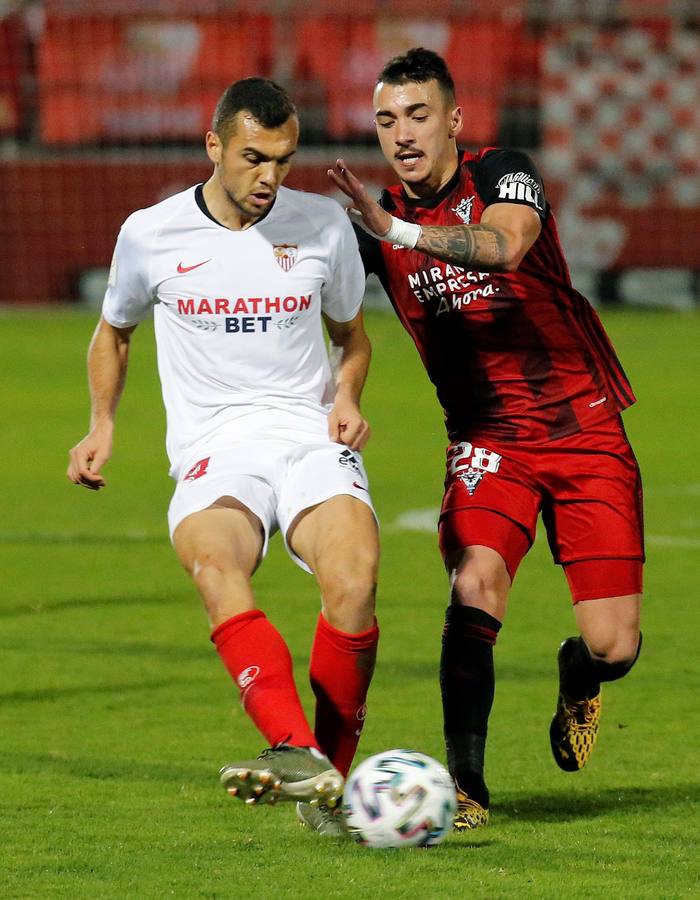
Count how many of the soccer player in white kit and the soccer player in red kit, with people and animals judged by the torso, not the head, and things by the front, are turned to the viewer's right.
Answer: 0

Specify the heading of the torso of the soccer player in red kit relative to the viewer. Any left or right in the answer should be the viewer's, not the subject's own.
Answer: facing the viewer and to the left of the viewer

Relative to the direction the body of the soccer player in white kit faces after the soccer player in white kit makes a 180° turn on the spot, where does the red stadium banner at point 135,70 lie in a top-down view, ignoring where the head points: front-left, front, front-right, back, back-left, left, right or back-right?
front

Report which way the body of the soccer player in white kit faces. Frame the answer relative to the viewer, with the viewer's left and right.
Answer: facing the viewer

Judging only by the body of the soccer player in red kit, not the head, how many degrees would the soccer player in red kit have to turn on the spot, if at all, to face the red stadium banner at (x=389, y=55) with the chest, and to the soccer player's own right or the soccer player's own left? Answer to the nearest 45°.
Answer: approximately 135° to the soccer player's own right

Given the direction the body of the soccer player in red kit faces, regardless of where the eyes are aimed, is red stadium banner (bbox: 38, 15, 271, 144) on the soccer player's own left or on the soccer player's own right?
on the soccer player's own right

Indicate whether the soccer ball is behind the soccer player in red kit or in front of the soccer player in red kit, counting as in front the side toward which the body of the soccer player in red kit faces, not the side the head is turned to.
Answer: in front

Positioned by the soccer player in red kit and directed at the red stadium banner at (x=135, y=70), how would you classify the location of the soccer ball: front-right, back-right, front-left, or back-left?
back-left

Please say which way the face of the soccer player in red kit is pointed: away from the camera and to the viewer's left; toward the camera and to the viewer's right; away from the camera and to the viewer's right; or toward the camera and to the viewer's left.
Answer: toward the camera and to the viewer's left

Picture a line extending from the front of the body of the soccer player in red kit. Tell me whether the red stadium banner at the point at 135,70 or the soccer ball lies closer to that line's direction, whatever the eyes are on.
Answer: the soccer ball

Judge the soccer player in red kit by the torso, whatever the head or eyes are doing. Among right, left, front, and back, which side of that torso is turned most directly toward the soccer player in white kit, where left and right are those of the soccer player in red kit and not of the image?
front

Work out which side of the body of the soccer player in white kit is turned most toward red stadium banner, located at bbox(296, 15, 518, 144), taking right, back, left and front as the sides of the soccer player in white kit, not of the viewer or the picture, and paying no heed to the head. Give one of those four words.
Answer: back
